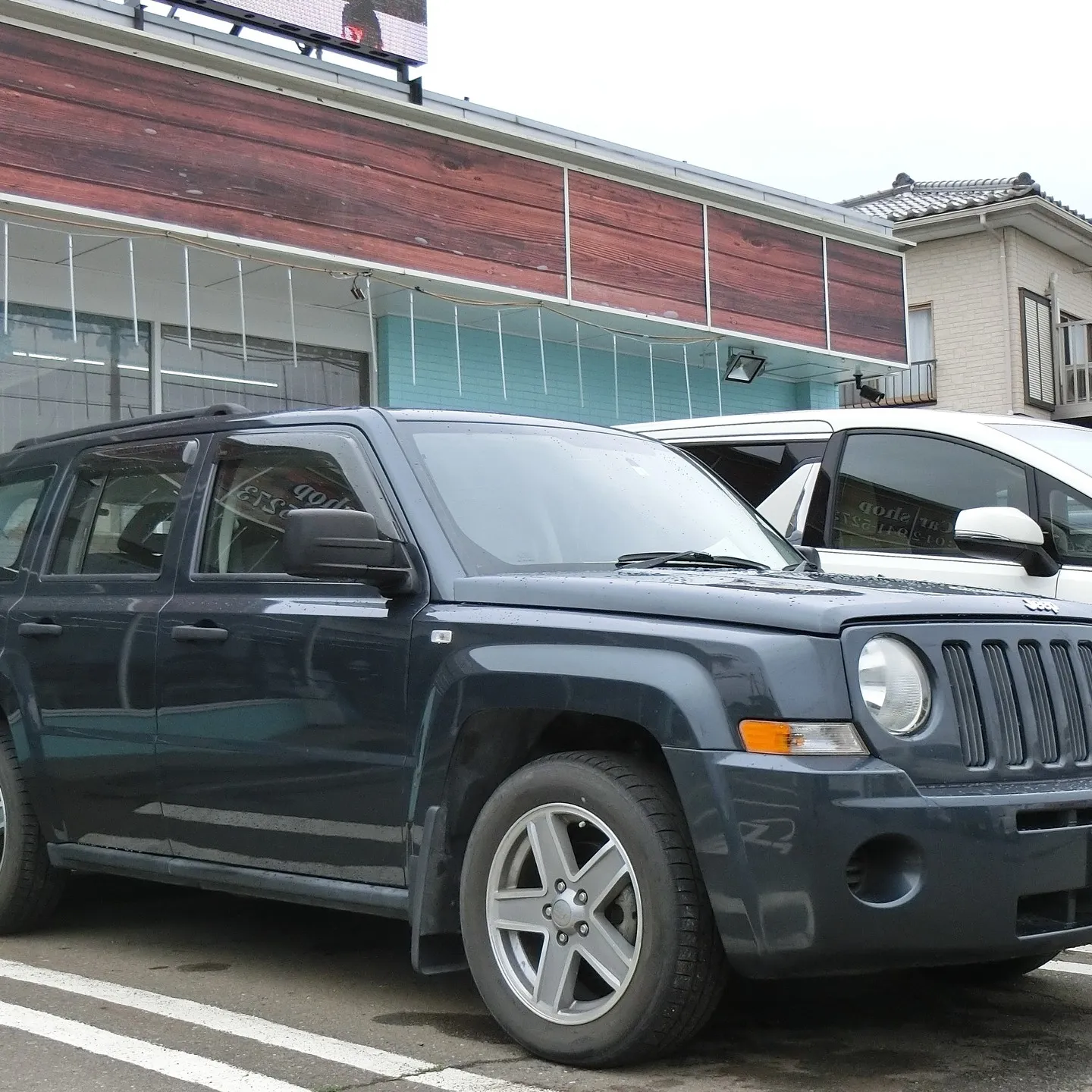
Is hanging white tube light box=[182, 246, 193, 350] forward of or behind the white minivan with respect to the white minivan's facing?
behind

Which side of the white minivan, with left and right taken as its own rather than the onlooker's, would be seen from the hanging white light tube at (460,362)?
back

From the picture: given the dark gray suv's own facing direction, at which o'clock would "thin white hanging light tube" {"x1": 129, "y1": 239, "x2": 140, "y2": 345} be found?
The thin white hanging light tube is roughly at 7 o'clock from the dark gray suv.

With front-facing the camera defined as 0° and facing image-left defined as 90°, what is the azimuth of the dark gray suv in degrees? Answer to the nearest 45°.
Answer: approximately 315°

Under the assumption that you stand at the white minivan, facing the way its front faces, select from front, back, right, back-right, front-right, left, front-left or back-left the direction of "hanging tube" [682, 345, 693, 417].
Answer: back-left

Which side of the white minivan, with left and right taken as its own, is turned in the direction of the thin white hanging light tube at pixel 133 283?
back

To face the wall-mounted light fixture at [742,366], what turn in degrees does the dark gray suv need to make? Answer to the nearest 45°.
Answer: approximately 135° to its left

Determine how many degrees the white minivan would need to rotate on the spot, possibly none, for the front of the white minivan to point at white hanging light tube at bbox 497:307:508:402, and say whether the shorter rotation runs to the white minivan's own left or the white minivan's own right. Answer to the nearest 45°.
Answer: approximately 180°

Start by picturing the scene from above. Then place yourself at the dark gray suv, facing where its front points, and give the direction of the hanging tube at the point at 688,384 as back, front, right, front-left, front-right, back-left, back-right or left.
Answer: back-left

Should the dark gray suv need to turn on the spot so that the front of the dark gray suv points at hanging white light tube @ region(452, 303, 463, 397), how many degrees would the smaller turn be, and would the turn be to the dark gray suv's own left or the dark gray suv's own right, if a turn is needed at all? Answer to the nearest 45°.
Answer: approximately 135° to the dark gray suv's own left

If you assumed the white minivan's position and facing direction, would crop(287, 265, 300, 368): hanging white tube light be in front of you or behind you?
behind

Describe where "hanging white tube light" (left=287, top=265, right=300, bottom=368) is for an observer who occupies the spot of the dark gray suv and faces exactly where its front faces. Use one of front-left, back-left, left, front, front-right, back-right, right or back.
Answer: back-left
